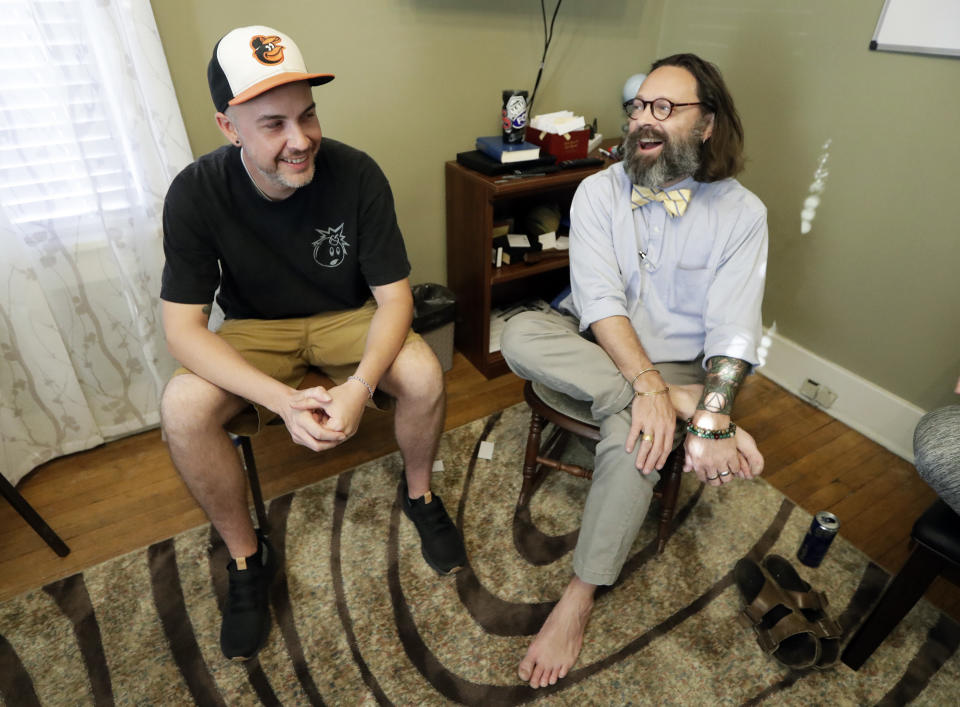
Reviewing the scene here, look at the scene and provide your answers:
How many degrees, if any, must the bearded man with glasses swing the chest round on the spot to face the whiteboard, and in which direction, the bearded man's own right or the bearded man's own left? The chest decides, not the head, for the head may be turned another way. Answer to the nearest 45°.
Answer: approximately 180°

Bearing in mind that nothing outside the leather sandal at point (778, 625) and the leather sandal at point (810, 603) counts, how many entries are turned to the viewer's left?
0

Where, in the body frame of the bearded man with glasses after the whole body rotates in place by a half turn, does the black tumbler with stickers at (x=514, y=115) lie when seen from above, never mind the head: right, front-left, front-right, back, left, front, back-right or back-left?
left

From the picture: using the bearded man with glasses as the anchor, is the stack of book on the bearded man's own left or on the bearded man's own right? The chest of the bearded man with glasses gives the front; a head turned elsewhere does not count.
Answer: on the bearded man's own right

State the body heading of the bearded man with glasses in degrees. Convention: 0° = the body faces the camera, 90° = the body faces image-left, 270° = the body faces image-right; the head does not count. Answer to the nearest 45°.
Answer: approximately 45°

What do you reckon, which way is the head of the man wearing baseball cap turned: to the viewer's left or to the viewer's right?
to the viewer's right
